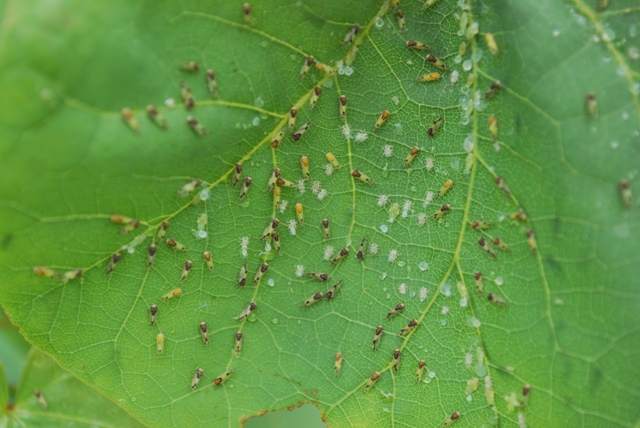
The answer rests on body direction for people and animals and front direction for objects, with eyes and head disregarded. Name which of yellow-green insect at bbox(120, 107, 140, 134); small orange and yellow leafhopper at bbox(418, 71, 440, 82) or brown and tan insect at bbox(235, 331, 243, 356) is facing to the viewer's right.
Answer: small orange and yellow leafhopper at bbox(418, 71, 440, 82)

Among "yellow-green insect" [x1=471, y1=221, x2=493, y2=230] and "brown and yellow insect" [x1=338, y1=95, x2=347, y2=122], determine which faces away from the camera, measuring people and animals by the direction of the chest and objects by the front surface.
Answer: "brown and yellow insect" [x1=338, y1=95, x2=347, y2=122]

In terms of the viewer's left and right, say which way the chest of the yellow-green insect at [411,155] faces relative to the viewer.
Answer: facing away from the viewer and to the right of the viewer

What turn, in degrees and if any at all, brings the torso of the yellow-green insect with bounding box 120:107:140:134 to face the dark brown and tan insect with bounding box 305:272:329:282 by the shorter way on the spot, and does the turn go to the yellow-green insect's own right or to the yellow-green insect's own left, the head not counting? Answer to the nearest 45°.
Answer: approximately 135° to the yellow-green insect's own right

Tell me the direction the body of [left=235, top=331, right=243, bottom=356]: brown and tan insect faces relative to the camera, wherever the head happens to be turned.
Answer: away from the camera

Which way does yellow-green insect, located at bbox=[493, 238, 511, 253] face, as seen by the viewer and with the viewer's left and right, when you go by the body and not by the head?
facing away from the viewer and to the left of the viewer

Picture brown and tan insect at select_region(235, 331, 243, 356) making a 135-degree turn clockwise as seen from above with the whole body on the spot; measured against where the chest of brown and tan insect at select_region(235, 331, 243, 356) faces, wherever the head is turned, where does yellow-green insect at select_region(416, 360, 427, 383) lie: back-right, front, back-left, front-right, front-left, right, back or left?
front-left
